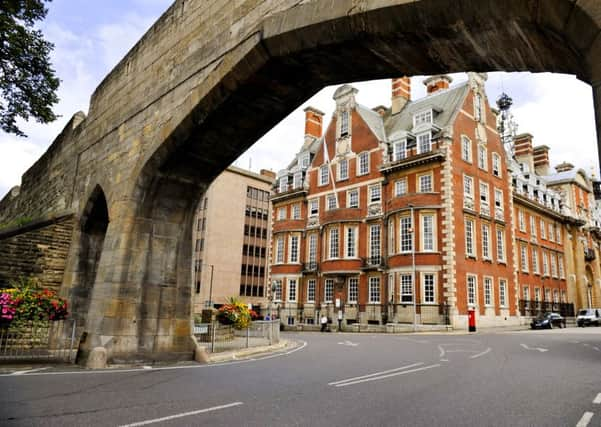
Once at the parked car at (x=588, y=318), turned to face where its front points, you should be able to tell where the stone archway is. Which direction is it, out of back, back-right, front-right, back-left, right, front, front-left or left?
front-left

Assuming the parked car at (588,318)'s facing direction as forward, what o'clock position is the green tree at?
The green tree is roughly at 11 o'clock from the parked car.

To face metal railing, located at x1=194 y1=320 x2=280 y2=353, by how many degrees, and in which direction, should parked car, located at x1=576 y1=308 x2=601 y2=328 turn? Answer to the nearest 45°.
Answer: approximately 45° to its left

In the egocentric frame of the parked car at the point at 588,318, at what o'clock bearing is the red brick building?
The red brick building is roughly at 12 o'clock from the parked car.

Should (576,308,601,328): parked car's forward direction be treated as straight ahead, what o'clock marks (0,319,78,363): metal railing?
The metal railing is roughly at 11 o'clock from the parked car.

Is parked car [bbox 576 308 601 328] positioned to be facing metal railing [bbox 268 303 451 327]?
yes

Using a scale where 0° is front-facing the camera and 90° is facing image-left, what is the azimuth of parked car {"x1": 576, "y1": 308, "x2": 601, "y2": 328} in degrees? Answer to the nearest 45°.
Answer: approximately 45°
